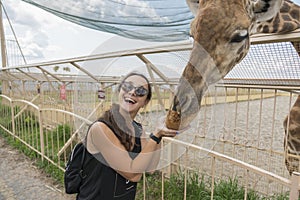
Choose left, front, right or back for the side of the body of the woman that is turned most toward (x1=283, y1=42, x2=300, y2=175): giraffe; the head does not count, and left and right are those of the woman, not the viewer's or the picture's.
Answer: left

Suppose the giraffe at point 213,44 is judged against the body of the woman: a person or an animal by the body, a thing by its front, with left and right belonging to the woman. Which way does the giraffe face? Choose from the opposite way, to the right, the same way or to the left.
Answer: to the right

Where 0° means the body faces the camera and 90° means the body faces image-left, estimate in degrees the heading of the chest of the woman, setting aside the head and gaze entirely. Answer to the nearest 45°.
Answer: approximately 315°
